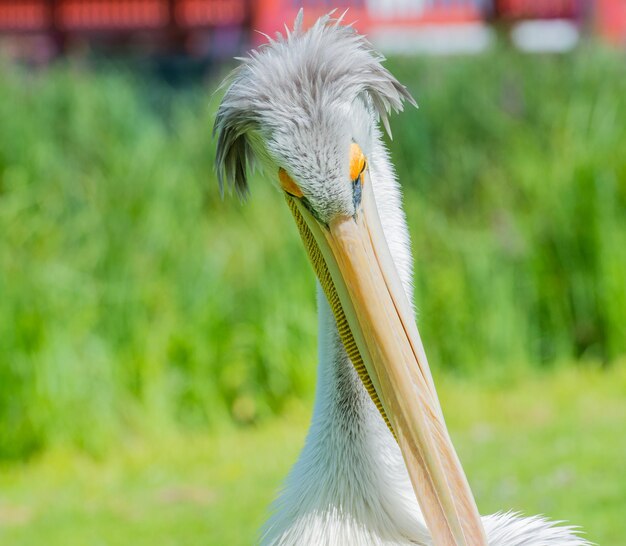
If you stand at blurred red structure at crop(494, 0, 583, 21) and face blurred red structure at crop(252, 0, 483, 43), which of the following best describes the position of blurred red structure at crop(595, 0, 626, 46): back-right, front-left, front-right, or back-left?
back-left

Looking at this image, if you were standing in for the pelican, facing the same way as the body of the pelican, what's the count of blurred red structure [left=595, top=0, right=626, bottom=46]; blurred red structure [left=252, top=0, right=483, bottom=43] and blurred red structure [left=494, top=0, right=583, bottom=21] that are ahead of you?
0

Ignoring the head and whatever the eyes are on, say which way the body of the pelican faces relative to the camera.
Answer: toward the camera

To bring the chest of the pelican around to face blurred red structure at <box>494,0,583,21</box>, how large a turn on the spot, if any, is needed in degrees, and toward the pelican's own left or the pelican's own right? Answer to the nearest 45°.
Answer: approximately 180°

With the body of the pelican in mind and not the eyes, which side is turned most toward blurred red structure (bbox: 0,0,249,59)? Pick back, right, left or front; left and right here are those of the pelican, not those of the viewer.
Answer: back

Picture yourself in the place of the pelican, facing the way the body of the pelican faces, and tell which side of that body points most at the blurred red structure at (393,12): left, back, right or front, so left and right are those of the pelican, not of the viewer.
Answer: back

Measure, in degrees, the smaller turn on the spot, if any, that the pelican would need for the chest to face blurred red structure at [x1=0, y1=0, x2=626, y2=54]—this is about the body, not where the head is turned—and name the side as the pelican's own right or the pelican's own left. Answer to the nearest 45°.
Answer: approximately 180°

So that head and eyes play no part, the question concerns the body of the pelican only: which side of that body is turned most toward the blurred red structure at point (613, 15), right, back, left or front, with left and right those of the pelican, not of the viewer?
back
